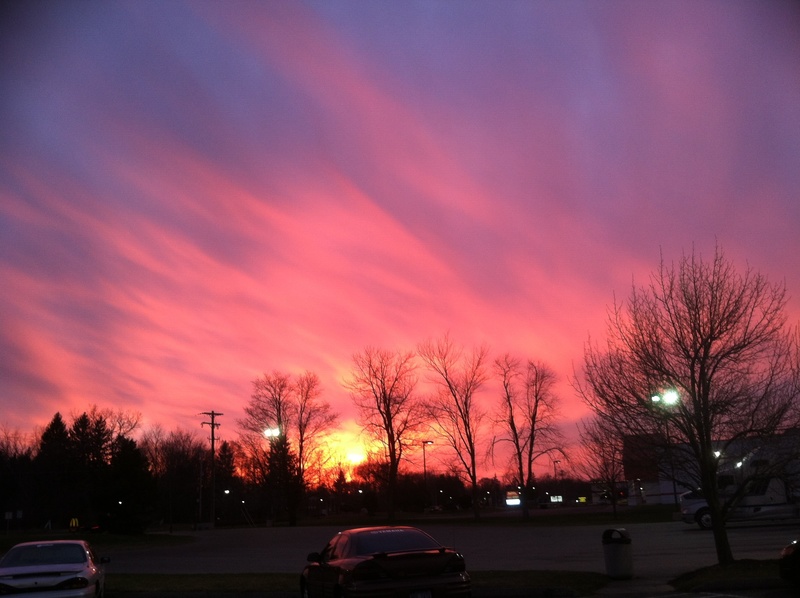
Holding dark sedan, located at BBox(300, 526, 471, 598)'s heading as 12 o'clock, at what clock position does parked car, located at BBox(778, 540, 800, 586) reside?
The parked car is roughly at 4 o'clock from the dark sedan.

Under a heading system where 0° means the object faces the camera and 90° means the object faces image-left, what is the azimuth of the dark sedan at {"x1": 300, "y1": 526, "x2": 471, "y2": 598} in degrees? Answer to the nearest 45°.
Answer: approximately 135°

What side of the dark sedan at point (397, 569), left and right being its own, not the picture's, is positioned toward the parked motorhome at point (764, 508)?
right

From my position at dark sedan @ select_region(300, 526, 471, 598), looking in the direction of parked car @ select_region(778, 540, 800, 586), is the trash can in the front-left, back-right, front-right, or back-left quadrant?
front-left

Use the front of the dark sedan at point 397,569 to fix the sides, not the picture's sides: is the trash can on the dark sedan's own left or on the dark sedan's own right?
on the dark sedan's own right

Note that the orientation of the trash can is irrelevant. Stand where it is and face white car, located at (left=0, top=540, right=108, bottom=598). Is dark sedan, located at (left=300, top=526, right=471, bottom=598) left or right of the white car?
left

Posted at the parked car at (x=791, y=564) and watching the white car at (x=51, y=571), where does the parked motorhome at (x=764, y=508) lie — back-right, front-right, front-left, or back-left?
back-right
